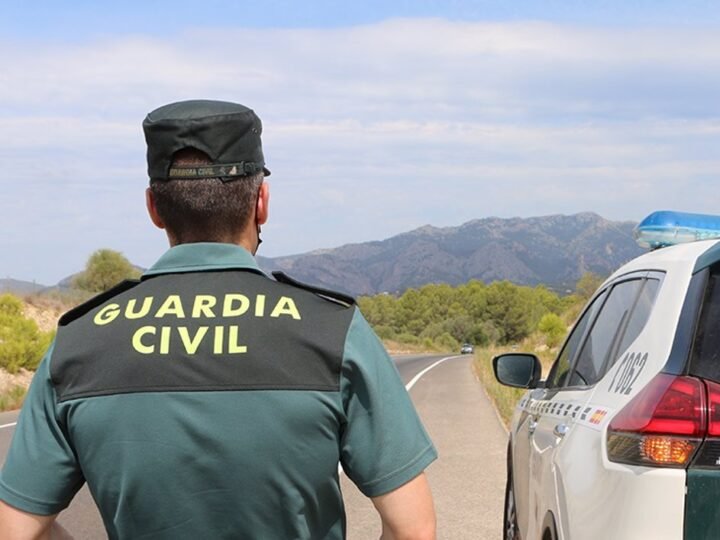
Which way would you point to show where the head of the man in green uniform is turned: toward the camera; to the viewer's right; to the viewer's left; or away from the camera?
away from the camera

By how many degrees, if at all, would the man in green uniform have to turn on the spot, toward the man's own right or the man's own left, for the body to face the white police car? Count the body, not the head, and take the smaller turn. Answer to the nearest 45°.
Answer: approximately 45° to the man's own right

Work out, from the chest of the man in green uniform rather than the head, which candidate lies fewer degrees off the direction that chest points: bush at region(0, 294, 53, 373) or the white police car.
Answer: the bush

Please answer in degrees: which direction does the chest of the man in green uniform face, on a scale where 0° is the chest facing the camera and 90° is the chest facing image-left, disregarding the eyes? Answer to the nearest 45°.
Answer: approximately 180°

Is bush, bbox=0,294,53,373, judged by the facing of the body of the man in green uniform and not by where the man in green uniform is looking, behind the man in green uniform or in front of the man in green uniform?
in front
